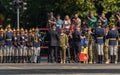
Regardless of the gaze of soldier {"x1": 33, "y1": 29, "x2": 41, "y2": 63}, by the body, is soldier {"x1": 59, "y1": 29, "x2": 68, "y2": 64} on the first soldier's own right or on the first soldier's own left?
on the first soldier's own left

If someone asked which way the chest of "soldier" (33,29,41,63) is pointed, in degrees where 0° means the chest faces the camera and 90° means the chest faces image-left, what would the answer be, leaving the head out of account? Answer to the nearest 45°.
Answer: approximately 0°
